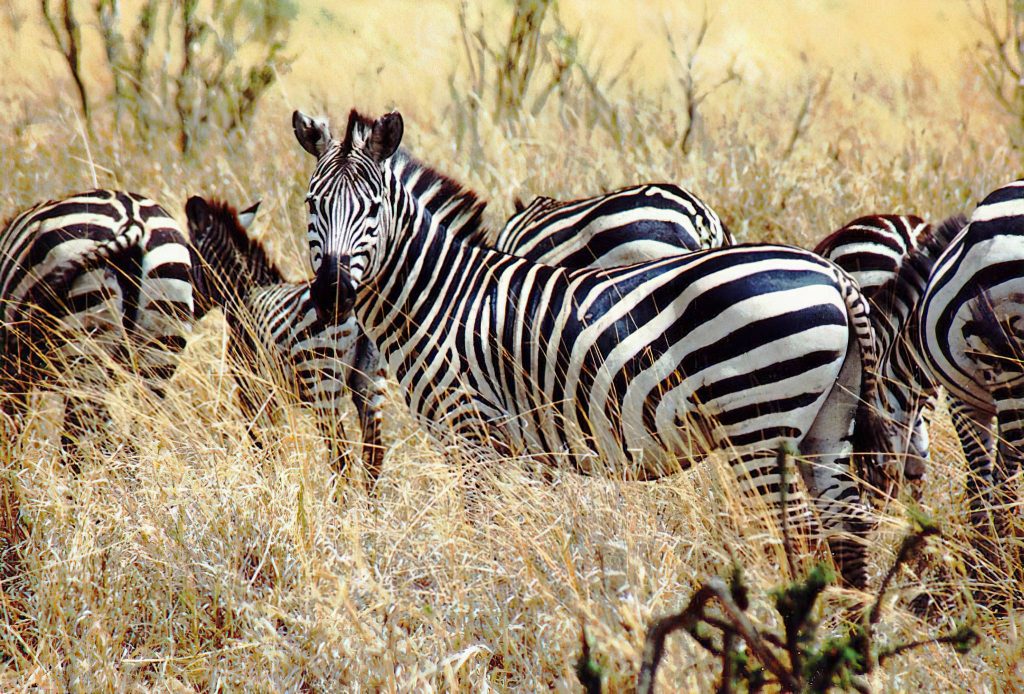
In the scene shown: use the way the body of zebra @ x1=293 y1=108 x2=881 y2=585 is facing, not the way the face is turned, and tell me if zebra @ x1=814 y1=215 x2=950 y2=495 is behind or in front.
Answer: behind

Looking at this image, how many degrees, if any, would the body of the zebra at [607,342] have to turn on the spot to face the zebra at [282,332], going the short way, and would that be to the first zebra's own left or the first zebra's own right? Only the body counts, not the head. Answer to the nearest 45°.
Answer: approximately 45° to the first zebra's own right

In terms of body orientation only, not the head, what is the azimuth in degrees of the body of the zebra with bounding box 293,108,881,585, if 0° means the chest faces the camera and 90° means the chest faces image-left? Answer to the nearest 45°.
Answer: approximately 90°

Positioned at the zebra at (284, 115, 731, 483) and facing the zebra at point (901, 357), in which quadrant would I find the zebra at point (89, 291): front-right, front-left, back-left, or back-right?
back-right

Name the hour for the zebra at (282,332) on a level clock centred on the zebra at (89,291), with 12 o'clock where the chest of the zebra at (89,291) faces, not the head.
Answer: the zebra at (282,332) is roughly at 5 o'clock from the zebra at (89,291).

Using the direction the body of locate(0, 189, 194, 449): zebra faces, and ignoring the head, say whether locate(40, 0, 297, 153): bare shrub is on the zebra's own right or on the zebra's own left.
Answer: on the zebra's own right

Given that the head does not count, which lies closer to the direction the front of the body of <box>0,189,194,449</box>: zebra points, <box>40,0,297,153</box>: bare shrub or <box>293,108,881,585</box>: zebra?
the bare shrub

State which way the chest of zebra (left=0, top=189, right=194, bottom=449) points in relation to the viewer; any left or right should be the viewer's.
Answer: facing away from the viewer and to the left of the viewer

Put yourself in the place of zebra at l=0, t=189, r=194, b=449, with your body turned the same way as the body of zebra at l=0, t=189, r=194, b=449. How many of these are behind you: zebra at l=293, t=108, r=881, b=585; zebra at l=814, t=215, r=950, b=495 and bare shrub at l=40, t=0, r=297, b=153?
2
